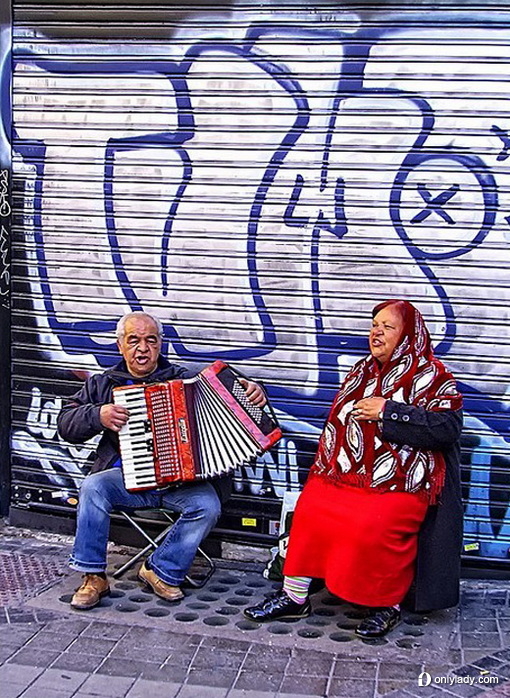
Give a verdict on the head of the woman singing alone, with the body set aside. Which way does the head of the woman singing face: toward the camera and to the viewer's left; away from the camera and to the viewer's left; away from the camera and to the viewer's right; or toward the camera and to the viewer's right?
toward the camera and to the viewer's left

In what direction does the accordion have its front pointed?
toward the camera

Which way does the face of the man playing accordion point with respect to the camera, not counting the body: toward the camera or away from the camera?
toward the camera

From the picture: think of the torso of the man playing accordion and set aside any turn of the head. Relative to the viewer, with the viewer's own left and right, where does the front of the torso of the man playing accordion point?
facing the viewer

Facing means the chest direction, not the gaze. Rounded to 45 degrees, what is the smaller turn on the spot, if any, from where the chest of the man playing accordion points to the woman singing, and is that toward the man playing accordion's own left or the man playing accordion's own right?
approximately 90° to the man playing accordion's own left

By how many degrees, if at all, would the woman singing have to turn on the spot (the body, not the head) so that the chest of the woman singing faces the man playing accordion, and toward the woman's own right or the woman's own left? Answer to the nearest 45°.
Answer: approximately 45° to the woman's own right
